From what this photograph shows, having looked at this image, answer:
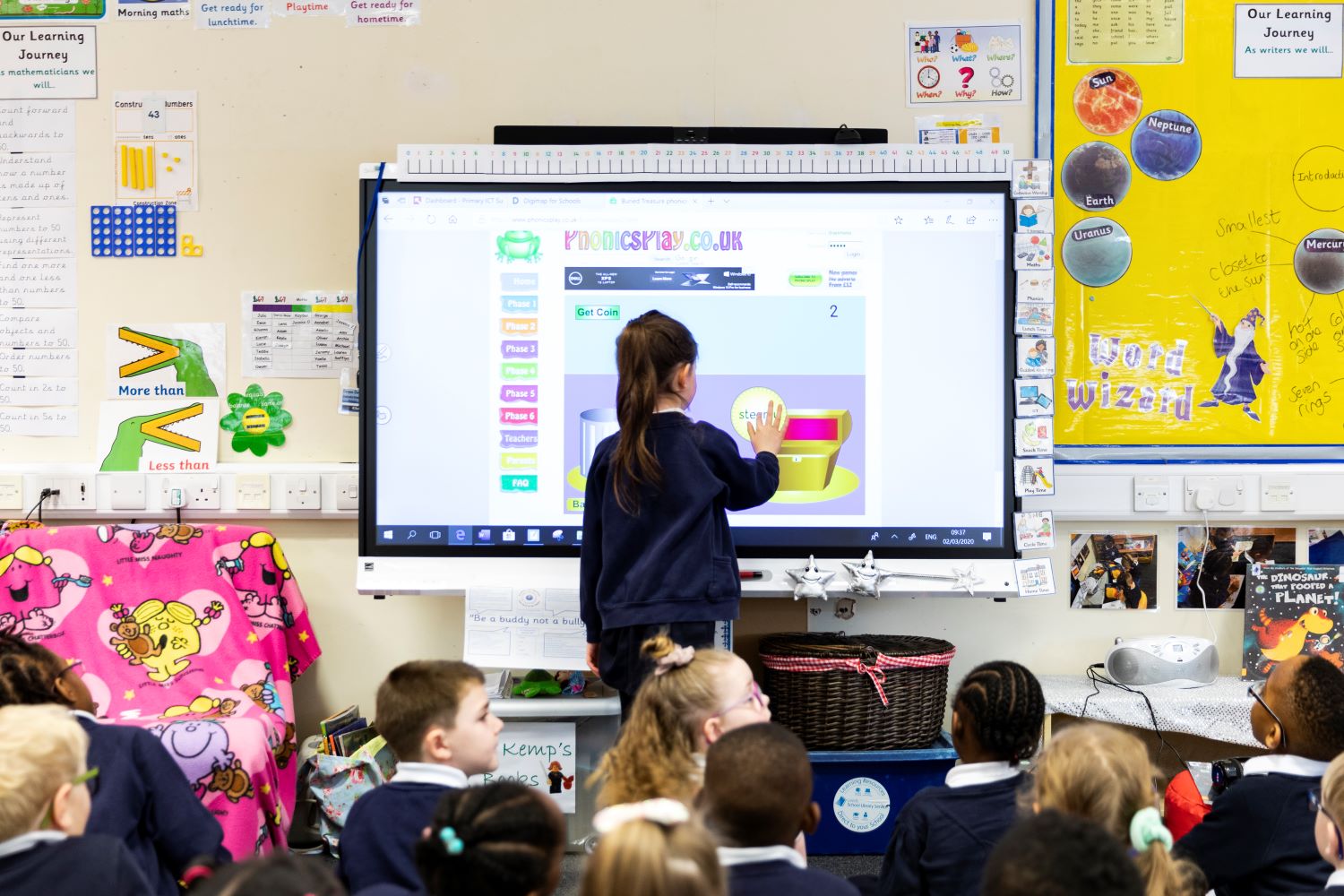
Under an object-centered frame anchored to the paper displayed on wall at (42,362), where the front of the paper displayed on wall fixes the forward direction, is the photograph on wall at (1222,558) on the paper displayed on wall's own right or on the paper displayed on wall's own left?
on the paper displayed on wall's own left

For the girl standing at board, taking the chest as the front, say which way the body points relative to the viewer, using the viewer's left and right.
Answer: facing away from the viewer and to the right of the viewer

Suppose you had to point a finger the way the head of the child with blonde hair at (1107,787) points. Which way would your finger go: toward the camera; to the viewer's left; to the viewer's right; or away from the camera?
away from the camera

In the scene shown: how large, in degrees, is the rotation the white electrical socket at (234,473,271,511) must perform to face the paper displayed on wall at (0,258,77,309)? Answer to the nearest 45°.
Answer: approximately 135° to its right

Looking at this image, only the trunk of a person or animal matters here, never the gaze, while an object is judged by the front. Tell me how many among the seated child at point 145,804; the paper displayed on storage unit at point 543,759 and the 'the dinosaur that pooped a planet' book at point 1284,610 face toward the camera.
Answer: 2

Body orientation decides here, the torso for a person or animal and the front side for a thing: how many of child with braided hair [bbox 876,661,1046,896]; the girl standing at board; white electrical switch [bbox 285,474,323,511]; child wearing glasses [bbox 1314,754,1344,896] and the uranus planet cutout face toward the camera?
2

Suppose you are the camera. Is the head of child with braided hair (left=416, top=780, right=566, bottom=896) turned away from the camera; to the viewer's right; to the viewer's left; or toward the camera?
away from the camera

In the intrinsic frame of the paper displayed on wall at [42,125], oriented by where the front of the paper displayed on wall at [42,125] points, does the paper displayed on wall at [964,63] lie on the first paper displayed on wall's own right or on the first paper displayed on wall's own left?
on the first paper displayed on wall's own left
